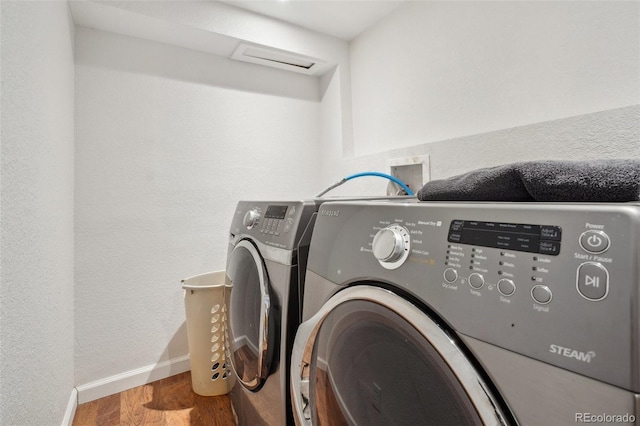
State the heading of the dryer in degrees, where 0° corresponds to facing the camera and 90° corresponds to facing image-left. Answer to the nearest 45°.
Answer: approximately 45°

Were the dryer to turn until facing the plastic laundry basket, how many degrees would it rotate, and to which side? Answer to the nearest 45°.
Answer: approximately 90° to its right
